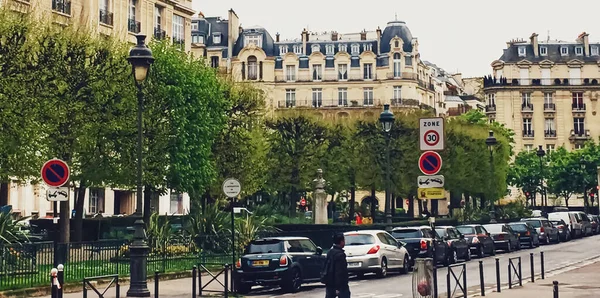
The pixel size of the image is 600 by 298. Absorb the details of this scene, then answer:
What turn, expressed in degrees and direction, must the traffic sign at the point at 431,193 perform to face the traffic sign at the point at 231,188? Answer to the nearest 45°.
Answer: approximately 135° to its right

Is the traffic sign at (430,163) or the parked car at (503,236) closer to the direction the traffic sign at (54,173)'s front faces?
the traffic sign

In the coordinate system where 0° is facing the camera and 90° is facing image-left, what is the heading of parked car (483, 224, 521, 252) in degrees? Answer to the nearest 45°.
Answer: approximately 225°

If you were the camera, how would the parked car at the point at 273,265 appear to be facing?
facing away from the viewer and to the right of the viewer

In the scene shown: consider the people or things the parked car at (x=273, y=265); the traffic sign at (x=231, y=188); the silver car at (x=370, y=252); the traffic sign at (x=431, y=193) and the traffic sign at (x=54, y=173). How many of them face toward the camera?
3

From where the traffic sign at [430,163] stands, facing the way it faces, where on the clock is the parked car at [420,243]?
The parked car is roughly at 6 o'clock from the traffic sign.

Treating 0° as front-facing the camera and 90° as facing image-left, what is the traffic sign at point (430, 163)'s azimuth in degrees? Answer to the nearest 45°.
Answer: approximately 0°

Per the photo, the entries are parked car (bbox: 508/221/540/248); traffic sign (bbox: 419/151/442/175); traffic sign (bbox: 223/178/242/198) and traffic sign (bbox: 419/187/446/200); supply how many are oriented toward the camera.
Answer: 3

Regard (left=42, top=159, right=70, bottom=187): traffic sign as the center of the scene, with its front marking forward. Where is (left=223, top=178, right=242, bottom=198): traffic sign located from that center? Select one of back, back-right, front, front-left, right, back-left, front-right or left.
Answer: back-left
